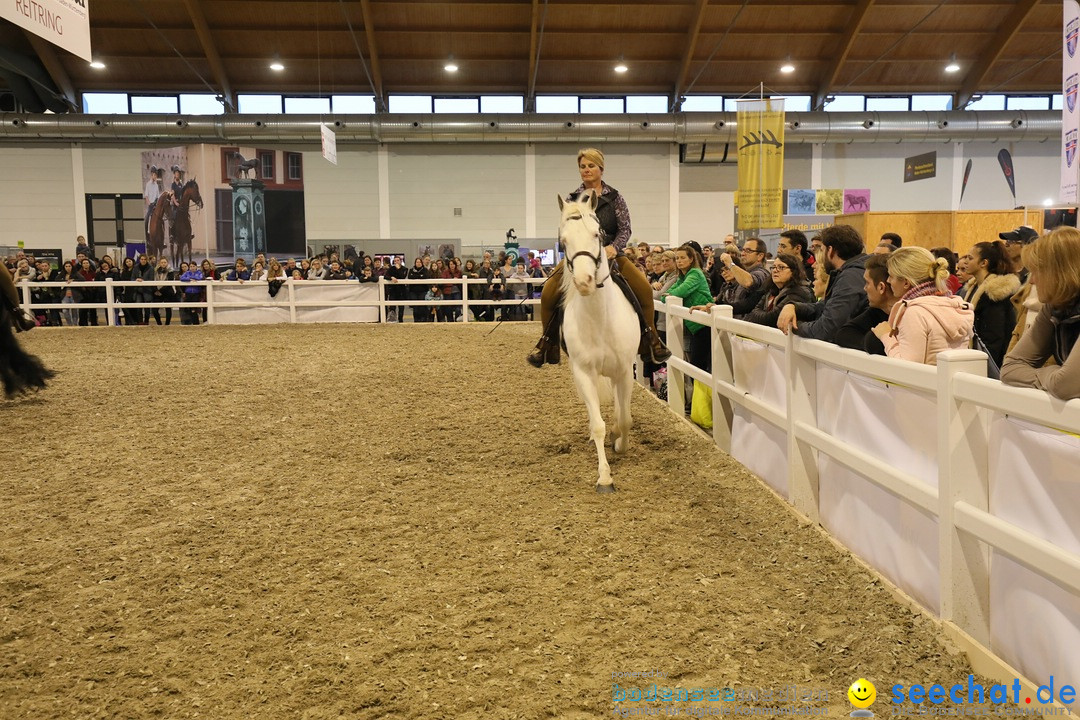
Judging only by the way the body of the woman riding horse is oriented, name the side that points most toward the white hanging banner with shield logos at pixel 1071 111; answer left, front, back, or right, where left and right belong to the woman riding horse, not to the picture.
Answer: left

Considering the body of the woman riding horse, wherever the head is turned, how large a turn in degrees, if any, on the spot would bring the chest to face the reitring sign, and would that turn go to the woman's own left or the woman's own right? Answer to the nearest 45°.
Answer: approximately 90° to the woman's own right

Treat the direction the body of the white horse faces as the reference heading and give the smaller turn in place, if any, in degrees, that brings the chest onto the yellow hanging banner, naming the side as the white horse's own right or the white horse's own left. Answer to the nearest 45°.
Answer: approximately 180°

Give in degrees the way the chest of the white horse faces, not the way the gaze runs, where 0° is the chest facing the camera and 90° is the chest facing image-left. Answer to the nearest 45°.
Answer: approximately 0°

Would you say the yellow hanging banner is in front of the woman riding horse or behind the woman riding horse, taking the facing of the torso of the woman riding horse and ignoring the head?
behind

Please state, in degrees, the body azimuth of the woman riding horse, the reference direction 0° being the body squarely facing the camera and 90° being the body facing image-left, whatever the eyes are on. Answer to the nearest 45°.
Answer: approximately 0°
